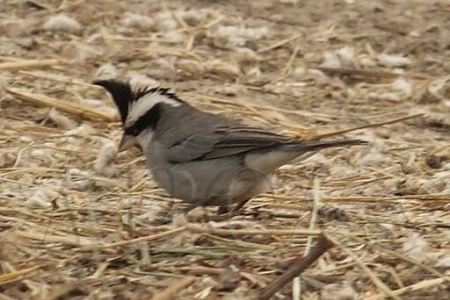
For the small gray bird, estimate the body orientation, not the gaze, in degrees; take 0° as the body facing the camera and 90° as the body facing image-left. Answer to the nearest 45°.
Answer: approximately 90°

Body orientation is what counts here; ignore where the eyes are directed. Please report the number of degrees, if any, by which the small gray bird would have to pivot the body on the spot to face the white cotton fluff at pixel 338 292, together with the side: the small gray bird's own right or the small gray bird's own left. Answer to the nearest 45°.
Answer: approximately 135° to the small gray bird's own left

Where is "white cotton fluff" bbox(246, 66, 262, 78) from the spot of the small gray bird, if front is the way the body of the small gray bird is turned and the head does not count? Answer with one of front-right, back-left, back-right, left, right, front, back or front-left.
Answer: right

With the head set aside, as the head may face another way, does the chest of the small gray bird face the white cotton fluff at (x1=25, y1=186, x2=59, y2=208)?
yes

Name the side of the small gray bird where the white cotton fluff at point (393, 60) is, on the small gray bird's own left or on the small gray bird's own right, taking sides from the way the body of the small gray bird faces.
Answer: on the small gray bird's own right

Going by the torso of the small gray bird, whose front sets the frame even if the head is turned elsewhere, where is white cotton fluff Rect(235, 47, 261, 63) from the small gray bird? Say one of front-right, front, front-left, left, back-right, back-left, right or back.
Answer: right

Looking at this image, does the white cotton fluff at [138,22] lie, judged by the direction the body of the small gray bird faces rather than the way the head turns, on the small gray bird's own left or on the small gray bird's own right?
on the small gray bird's own right

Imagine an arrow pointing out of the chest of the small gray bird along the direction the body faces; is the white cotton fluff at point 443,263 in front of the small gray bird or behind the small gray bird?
behind

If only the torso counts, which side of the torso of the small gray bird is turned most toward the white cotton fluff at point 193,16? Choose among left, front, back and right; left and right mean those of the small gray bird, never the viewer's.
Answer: right

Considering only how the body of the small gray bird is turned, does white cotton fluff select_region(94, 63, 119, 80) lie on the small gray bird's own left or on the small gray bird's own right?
on the small gray bird's own right

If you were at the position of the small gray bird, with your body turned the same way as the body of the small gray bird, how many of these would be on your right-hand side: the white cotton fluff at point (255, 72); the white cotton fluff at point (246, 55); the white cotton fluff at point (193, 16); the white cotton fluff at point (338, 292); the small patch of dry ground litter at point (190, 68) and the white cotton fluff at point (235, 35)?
5

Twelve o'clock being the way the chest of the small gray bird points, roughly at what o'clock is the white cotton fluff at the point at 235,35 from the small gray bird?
The white cotton fluff is roughly at 3 o'clock from the small gray bird.

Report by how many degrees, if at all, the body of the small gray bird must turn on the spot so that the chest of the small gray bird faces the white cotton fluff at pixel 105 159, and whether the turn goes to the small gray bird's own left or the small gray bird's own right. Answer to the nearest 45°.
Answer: approximately 45° to the small gray bird's own right
